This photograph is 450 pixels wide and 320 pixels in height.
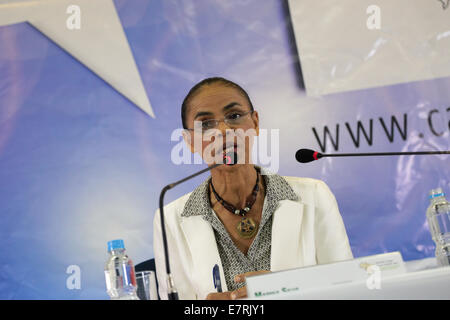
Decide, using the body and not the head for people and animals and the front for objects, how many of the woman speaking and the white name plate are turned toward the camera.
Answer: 2

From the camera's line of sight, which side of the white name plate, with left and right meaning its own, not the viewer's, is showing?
front

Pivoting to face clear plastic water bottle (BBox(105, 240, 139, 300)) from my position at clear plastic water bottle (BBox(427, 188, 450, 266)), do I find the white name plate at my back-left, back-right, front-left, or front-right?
front-left

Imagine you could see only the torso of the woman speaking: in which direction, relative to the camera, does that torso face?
toward the camera

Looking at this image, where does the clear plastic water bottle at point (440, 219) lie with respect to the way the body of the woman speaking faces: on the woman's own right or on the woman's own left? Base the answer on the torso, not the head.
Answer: on the woman's own left

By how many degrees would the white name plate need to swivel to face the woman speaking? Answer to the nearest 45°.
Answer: approximately 180°

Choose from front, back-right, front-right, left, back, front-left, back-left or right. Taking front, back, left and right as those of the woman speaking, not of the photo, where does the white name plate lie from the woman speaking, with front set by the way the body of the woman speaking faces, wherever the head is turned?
front

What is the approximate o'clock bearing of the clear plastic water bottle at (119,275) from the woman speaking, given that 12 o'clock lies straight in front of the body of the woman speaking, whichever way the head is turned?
The clear plastic water bottle is roughly at 1 o'clock from the woman speaking.

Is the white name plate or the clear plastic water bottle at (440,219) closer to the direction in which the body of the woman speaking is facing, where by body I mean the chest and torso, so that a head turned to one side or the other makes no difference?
the white name plate

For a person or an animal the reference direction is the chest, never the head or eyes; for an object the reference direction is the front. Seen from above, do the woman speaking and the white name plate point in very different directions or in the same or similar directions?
same or similar directions
